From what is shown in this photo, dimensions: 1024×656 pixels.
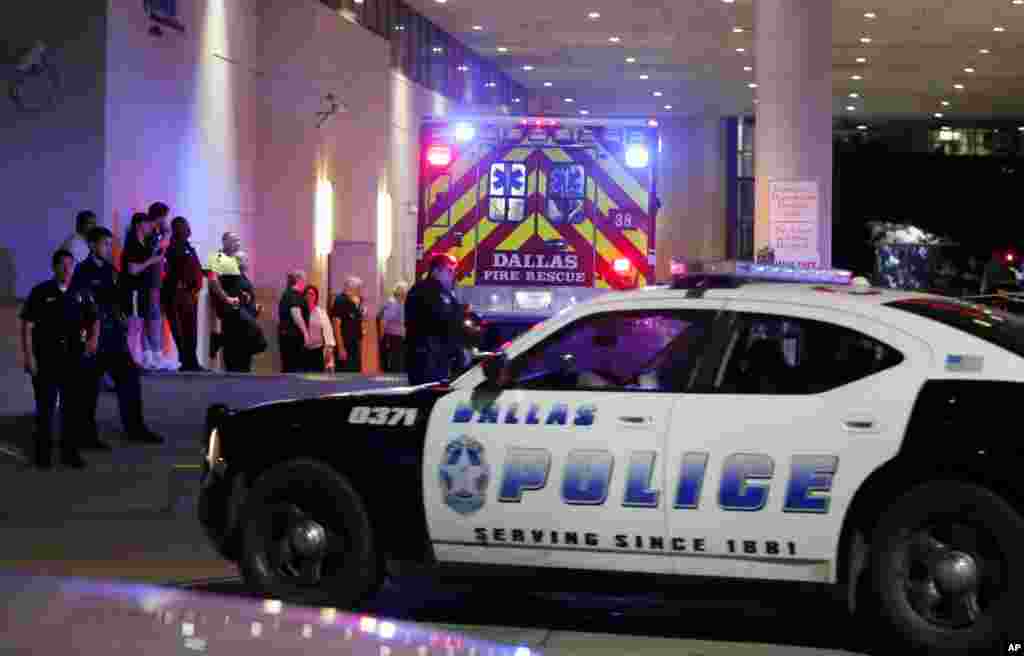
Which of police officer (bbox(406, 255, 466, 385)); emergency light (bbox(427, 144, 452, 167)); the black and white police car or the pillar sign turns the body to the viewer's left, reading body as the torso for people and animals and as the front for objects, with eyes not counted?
the black and white police car

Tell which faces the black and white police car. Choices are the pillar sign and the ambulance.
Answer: the pillar sign

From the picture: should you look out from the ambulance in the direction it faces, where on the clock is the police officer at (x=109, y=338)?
The police officer is roughly at 7 o'clock from the ambulance.

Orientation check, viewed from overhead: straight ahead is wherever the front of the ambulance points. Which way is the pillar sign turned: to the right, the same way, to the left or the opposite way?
the opposite way

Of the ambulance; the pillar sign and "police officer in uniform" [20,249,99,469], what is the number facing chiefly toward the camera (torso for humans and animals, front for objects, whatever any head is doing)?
2

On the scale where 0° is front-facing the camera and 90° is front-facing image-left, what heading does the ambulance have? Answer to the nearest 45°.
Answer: approximately 180°

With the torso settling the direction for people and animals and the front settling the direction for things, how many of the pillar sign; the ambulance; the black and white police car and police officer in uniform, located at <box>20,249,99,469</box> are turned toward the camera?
2

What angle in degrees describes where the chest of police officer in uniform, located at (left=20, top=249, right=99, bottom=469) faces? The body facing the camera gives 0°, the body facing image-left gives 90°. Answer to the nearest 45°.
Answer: approximately 0°

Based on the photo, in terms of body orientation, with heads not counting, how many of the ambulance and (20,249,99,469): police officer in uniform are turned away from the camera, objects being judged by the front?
1

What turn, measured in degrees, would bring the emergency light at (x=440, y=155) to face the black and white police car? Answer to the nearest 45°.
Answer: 0° — it already faces it

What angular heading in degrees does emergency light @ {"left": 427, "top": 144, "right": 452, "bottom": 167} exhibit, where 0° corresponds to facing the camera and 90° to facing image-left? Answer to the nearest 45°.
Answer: approximately 0°

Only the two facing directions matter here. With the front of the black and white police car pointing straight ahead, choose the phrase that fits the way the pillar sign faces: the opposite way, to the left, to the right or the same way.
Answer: to the left

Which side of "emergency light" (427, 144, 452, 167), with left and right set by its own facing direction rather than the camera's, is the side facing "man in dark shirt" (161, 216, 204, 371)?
right

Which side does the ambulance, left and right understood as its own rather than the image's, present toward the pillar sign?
right
